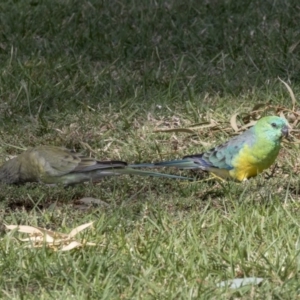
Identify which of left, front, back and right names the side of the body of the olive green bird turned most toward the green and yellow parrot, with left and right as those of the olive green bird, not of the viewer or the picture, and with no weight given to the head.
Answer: back

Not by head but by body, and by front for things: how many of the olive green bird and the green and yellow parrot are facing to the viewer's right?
1

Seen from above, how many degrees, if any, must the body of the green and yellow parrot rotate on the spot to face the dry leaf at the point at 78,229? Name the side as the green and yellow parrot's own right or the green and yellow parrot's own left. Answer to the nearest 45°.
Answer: approximately 135° to the green and yellow parrot's own right

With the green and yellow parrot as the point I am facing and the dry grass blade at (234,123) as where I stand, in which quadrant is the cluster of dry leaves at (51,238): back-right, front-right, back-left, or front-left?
front-right

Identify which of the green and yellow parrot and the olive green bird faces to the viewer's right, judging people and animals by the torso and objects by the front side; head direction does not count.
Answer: the green and yellow parrot

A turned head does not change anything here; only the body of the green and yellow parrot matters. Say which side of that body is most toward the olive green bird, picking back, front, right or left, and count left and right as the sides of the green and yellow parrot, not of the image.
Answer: back

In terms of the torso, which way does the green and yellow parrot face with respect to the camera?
to the viewer's right

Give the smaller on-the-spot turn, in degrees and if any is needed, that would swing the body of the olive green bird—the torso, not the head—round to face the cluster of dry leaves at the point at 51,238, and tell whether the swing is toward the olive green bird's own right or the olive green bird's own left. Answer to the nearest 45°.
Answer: approximately 90° to the olive green bird's own left

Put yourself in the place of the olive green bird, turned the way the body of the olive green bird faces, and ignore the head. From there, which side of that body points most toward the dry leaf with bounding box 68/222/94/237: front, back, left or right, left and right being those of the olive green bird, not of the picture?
left

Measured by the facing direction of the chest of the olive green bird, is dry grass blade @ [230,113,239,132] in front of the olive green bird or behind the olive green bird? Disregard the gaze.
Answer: behind

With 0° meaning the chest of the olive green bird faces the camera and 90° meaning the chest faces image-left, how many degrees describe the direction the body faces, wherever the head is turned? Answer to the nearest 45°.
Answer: approximately 90°

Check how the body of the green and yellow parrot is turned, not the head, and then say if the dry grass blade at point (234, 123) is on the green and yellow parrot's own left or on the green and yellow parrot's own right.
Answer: on the green and yellow parrot's own left

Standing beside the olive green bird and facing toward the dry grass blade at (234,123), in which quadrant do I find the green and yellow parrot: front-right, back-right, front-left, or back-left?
front-right

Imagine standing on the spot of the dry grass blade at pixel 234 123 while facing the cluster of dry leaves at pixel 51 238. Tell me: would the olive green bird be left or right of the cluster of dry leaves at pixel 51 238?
right

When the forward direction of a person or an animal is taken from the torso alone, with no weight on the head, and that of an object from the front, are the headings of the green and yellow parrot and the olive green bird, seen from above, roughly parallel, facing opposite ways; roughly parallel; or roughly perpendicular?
roughly parallel, facing opposite ways
